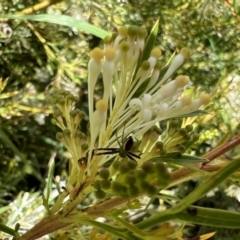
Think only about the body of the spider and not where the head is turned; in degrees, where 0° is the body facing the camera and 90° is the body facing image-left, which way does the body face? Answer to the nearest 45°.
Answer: approximately 90°
